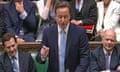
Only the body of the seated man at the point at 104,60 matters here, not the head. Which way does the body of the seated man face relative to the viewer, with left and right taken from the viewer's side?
facing the viewer

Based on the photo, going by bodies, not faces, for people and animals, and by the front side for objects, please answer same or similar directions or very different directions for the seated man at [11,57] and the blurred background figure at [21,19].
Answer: same or similar directions

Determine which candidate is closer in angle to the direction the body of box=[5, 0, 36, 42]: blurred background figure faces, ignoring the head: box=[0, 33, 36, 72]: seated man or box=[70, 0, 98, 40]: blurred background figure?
the seated man

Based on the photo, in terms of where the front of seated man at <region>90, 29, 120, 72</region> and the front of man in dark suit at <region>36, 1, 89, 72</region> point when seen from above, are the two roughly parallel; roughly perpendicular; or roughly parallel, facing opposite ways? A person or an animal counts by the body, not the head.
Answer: roughly parallel

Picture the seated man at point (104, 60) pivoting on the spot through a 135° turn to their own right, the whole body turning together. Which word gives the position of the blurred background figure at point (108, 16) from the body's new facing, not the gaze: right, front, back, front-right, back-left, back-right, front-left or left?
front-right

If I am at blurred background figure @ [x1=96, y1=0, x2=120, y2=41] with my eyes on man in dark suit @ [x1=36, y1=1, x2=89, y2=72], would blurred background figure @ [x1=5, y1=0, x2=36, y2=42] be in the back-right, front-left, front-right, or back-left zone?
front-right

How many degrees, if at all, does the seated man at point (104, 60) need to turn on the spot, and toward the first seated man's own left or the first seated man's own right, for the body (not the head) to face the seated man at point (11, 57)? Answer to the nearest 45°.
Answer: approximately 90° to the first seated man's own right

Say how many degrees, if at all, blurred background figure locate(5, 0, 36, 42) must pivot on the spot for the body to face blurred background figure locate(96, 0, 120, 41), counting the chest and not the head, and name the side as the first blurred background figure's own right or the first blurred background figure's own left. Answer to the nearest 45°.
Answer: approximately 90° to the first blurred background figure's own left

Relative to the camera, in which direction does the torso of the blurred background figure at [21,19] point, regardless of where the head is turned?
toward the camera
